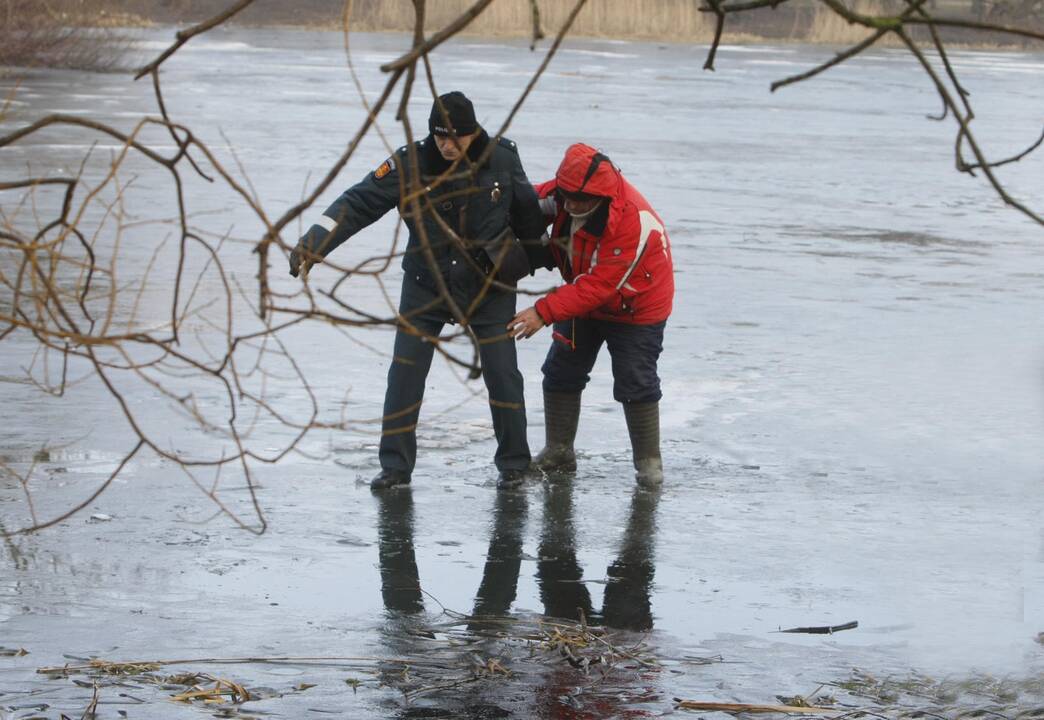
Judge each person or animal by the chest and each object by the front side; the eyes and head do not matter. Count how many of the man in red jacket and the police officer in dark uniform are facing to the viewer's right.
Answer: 0

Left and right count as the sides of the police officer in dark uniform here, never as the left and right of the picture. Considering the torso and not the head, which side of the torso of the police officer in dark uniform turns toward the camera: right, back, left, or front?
front

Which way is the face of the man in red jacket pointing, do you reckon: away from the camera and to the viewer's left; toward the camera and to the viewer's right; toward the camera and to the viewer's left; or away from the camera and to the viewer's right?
toward the camera and to the viewer's left

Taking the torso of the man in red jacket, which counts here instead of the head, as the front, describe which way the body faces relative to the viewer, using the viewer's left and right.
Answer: facing the viewer and to the left of the viewer

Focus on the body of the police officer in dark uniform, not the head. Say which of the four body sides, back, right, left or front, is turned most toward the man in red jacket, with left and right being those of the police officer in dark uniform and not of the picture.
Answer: left

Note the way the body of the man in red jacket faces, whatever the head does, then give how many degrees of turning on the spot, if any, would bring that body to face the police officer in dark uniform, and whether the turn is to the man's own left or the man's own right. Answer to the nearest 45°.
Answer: approximately 45° to the man's own right
